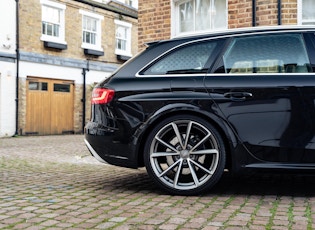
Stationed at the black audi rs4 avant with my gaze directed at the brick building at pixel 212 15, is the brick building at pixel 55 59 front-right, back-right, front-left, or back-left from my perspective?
front-left

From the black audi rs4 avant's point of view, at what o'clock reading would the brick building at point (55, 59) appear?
The brick building is roughly at 8 o'clock from the black audi rs4 avant.

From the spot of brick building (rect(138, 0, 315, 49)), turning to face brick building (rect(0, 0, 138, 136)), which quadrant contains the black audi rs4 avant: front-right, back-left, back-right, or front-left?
back-left

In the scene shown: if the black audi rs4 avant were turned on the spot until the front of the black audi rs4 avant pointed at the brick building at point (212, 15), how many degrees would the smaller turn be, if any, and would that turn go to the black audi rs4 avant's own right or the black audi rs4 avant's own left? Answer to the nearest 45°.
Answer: approximately 90° to the black audi rs4 avant's own left

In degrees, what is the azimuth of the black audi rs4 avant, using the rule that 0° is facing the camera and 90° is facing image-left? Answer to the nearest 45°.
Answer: approximately 270°

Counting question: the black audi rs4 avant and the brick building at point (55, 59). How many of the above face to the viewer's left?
0

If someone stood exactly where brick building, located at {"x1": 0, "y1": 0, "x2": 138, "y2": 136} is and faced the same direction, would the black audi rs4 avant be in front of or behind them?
in front
